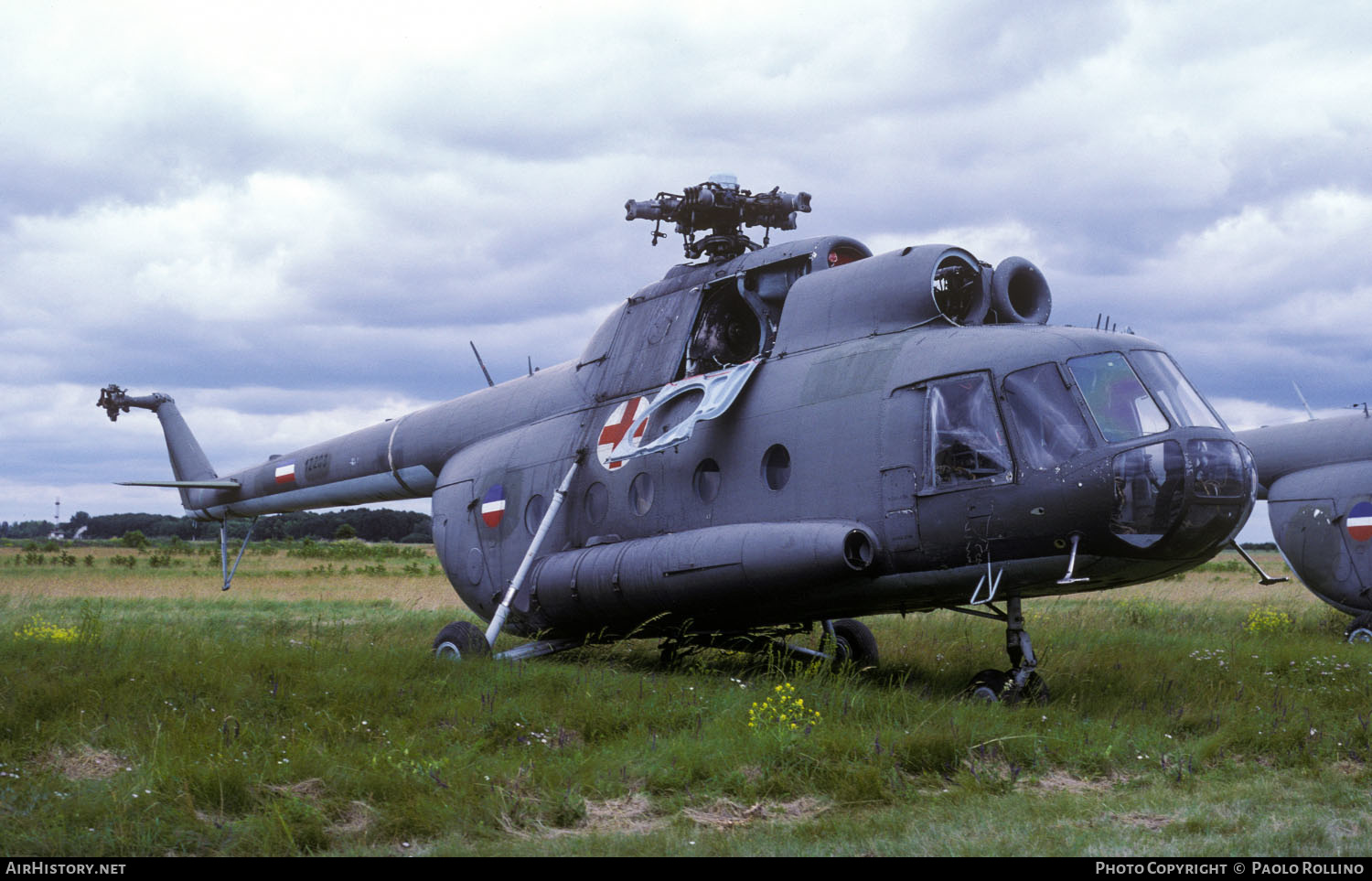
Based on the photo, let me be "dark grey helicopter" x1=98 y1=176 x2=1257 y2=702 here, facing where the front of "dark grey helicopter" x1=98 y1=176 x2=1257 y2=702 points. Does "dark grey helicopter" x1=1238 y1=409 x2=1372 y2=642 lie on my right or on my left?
on my left

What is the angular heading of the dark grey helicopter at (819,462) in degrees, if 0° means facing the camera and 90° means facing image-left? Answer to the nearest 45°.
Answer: approximately 315°
